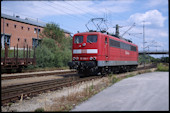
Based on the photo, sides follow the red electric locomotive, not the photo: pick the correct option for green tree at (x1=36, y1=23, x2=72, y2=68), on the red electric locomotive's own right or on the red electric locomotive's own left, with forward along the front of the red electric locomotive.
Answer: on the red electric locomotive's own right

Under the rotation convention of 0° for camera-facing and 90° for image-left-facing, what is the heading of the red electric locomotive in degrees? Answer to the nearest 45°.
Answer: approximately 45°

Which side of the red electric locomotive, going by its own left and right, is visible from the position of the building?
right

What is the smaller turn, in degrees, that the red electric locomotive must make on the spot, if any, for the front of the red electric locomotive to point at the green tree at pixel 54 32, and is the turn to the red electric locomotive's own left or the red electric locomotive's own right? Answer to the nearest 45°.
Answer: approximately 135° to the red electric locomotive's own right
